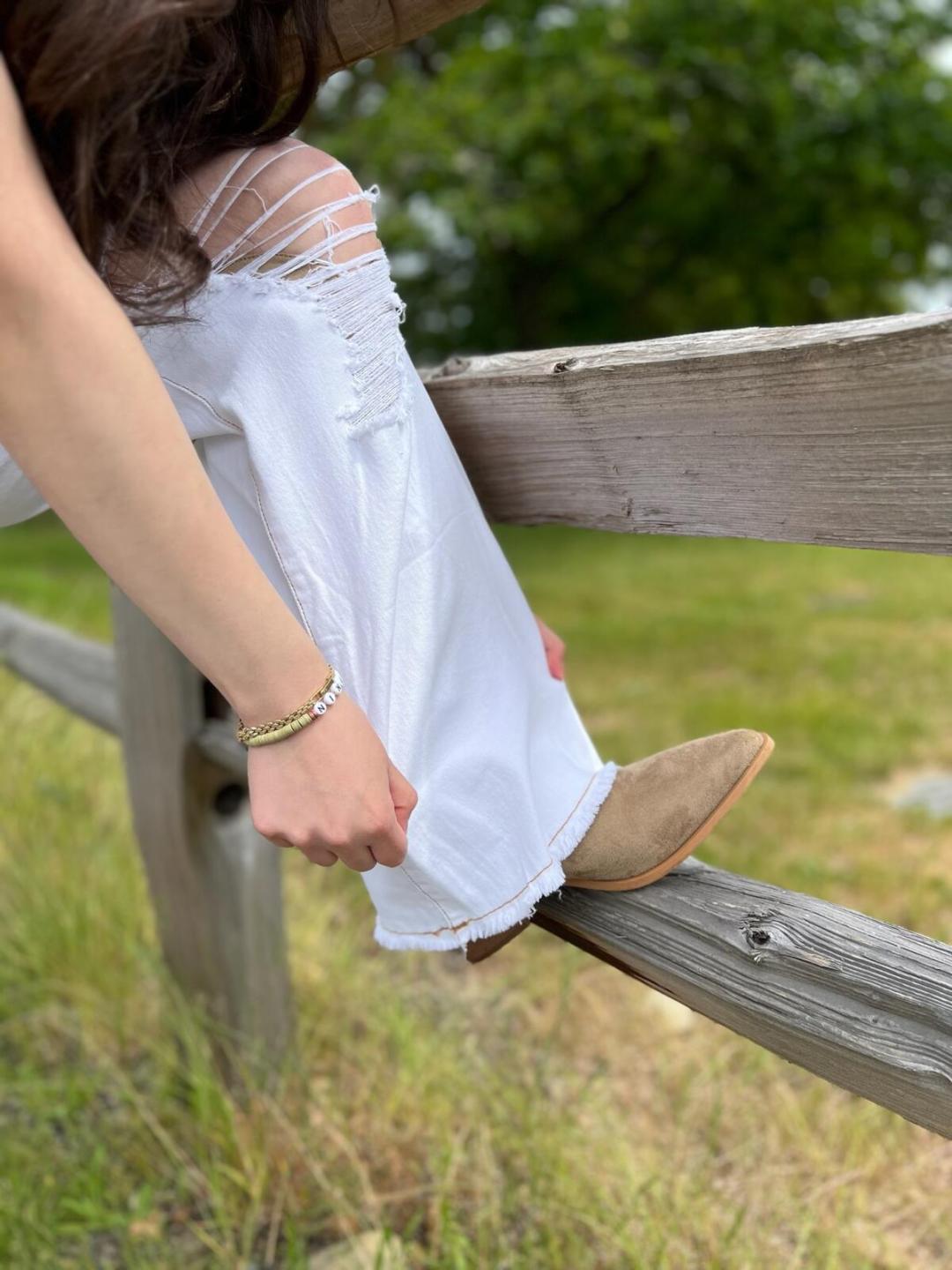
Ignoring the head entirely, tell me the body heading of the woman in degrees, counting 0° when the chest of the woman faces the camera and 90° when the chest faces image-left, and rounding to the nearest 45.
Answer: approximately 270°
